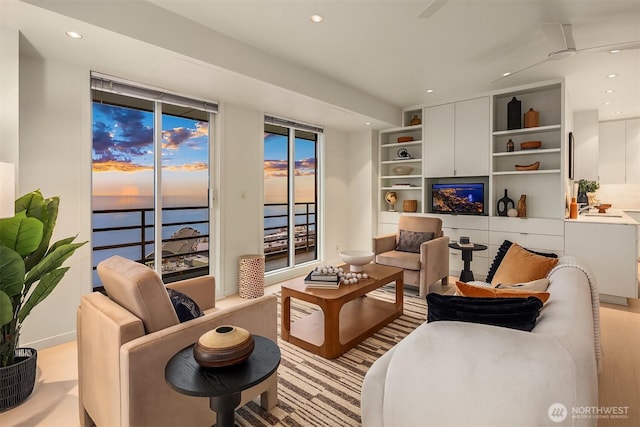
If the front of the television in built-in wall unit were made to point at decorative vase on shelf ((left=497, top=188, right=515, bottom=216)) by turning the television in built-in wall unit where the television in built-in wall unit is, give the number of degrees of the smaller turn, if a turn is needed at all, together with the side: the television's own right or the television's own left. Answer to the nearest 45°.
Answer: approximately 90° to the television's own left

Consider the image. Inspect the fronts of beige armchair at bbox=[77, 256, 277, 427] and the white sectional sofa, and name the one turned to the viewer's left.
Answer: the white sectional sofa

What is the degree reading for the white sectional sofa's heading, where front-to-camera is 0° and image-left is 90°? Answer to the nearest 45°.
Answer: approximately 90°

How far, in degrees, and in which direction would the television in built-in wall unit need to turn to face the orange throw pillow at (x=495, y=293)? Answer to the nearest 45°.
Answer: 0° — it already faces it

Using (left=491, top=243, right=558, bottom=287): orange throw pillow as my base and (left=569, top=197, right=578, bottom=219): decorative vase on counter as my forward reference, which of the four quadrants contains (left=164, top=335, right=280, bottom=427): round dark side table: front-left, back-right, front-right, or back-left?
back-left

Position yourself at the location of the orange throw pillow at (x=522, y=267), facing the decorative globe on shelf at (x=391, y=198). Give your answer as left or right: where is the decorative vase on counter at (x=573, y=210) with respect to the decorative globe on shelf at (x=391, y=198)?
right

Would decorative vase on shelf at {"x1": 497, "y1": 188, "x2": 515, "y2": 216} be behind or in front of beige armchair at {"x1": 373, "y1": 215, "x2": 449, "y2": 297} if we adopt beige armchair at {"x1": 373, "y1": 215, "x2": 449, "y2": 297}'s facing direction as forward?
behind

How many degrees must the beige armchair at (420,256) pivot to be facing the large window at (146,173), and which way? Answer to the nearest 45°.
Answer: approximately 45° to its right

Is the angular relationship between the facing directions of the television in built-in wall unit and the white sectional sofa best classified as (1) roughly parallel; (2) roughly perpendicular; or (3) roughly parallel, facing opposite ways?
roughly perpendicular
